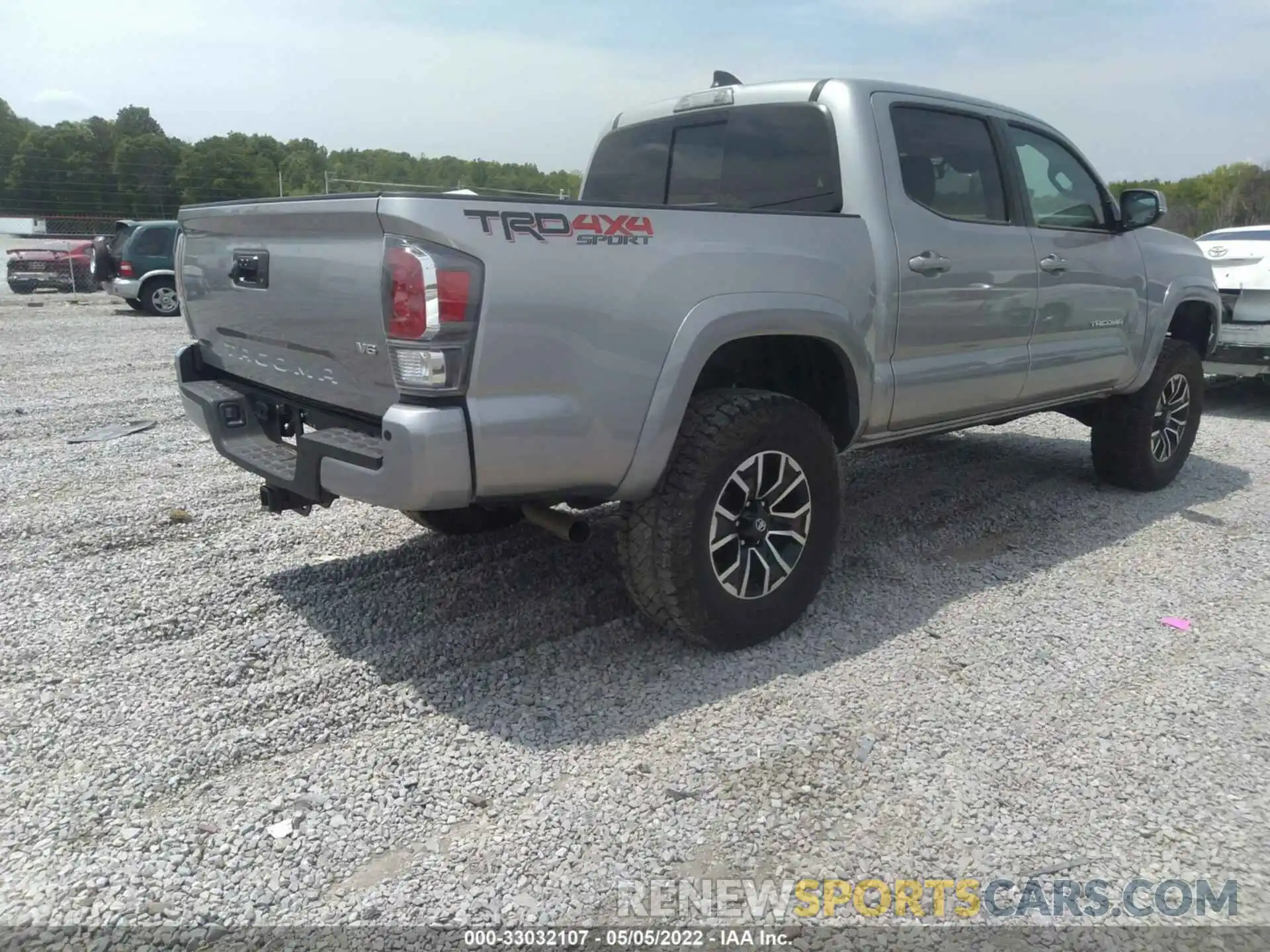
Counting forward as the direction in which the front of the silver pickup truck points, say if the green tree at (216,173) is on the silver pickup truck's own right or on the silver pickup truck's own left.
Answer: on the silver pickup truck's own left

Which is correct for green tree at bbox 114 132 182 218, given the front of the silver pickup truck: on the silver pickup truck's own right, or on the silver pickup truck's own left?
on the silver pickup truck's own left

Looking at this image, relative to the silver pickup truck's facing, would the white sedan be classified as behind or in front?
in front

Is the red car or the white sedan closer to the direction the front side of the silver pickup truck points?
the white sedan

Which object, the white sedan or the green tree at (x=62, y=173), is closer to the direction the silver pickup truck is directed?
the white sedan

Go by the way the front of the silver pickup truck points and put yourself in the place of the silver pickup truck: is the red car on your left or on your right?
on your left

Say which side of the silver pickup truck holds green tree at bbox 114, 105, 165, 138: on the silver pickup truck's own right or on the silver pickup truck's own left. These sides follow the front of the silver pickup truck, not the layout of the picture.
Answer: on the silver pickup truck's own left

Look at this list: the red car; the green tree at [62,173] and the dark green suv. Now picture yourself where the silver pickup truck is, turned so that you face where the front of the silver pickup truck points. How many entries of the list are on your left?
3

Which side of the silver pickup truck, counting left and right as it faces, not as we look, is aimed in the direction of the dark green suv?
left

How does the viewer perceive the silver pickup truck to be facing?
facing away from the viewer and to the right of the viewer
